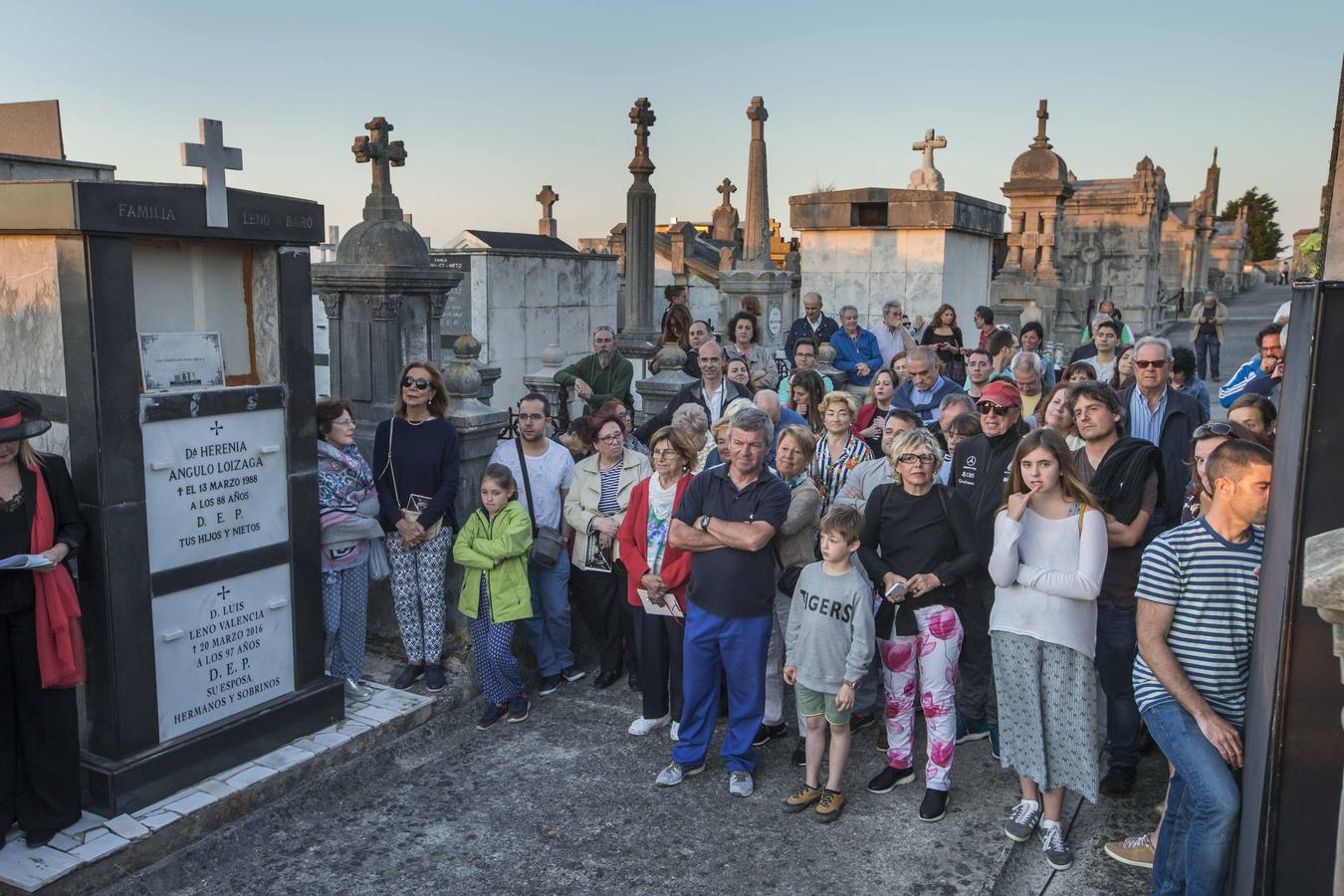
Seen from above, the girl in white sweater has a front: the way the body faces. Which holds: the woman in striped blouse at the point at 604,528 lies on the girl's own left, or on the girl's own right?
on the girl's own right

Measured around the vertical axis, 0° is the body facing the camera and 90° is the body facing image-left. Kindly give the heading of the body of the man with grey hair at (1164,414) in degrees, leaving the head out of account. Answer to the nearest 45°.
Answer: approximately 45°

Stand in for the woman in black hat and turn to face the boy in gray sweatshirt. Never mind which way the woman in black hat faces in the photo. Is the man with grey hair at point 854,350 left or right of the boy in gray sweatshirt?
left

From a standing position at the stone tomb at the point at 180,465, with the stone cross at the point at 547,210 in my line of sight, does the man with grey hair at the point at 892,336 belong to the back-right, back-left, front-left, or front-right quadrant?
front-right

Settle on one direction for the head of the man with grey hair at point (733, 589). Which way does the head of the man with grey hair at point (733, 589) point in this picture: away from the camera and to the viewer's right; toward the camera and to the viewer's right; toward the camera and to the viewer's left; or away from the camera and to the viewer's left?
toward the camera and to the viewer's left

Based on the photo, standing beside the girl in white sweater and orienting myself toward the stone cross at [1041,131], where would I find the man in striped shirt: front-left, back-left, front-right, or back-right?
back-right

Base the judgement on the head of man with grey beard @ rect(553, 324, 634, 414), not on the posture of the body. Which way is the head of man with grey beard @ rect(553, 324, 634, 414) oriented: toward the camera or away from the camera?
toward the camera

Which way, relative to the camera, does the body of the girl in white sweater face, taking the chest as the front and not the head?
toward the camera

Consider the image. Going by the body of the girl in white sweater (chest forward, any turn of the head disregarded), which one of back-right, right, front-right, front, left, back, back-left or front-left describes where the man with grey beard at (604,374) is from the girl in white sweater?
back-right

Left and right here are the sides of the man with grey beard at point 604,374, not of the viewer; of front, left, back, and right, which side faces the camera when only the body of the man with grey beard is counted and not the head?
front

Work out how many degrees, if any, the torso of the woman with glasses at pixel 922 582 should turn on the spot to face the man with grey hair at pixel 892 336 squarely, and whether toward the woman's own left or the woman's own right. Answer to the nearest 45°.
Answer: approximately 180°

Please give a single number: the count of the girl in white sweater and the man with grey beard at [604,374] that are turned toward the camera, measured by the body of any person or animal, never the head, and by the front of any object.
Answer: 2
